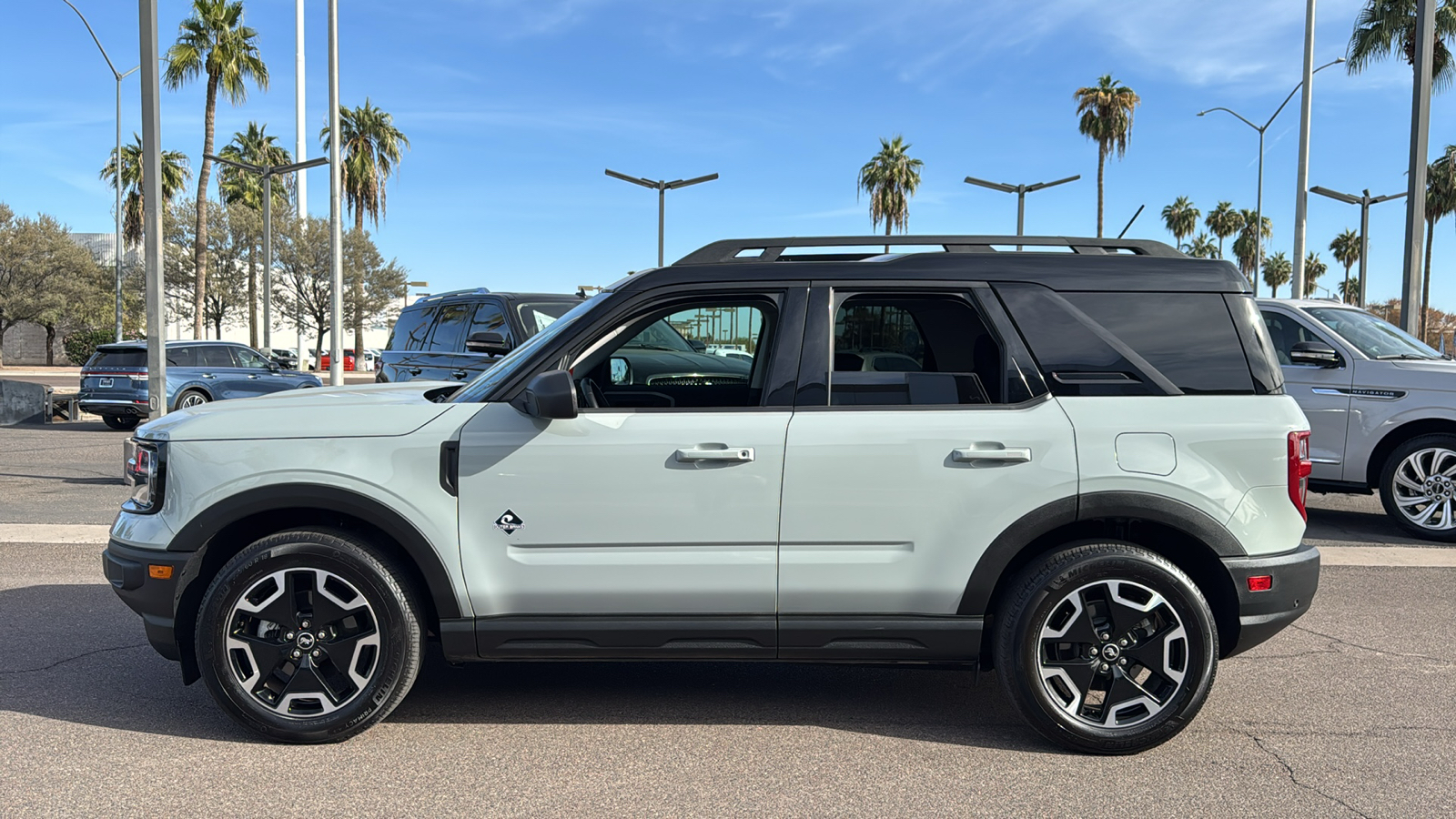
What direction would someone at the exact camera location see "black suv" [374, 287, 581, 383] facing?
facing the viewer and to the right of the viewer

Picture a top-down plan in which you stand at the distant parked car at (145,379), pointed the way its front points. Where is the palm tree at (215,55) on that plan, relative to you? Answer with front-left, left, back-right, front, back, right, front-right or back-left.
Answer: front-left

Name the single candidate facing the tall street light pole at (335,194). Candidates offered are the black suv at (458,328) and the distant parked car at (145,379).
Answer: the distant parked car

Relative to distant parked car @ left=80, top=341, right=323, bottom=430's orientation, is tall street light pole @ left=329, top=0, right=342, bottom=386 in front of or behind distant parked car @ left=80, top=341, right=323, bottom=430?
in front

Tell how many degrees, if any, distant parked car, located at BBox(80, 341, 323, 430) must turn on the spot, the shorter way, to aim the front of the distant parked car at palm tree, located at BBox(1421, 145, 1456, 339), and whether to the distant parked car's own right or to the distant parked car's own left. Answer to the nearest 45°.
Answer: approximately 45° to the distant parked car's own right

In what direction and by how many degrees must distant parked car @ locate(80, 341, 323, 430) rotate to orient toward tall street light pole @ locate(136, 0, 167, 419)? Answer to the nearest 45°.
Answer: approximately 135° to its right

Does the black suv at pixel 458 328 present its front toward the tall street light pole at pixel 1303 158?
no

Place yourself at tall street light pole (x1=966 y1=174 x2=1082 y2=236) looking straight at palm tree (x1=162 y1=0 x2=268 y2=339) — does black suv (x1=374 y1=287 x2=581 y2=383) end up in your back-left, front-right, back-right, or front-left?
front-left

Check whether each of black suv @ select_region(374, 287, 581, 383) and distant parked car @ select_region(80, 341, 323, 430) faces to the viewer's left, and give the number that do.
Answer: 0

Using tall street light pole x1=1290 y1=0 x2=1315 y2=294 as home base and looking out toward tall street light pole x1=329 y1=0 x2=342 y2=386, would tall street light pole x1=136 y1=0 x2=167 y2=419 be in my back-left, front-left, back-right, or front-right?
front-left

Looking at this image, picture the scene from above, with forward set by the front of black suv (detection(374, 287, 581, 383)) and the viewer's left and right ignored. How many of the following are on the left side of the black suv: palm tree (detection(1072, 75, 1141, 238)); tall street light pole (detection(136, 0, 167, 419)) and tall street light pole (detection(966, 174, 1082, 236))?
2

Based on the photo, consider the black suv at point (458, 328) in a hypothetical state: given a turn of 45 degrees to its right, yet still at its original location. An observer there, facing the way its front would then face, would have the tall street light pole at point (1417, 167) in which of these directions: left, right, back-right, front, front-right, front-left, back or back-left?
left

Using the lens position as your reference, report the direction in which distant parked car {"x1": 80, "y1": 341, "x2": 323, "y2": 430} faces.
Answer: facing away from the viewer and to the right of the viewer

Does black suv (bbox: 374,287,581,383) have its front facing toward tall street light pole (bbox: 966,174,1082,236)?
no

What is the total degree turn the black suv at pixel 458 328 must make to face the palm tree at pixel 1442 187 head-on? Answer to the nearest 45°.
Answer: approximately 90° to its left

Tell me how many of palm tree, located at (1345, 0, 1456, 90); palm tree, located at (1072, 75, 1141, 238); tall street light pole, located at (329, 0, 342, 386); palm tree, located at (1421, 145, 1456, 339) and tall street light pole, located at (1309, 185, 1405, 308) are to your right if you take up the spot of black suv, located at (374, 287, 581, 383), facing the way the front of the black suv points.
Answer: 0

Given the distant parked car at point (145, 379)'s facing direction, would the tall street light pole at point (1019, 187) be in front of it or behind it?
in front

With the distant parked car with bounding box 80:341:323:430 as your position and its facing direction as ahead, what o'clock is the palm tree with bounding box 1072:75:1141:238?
The palm tree is roughly at 1 o'clock from the distant parked car.
